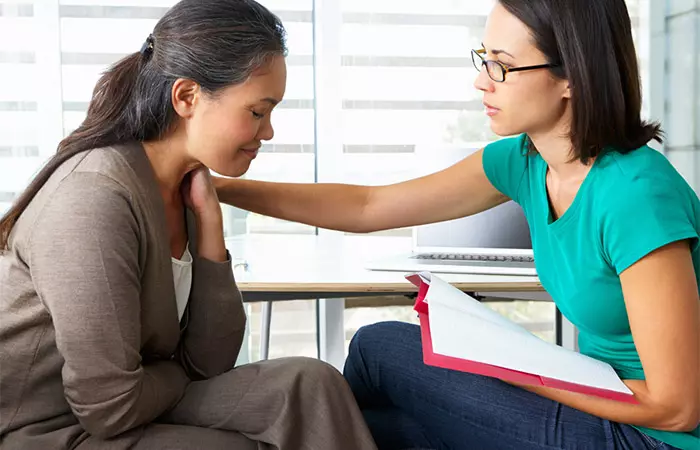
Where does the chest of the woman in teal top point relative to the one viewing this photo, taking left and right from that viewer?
facing the viewer and to the left of the viewer

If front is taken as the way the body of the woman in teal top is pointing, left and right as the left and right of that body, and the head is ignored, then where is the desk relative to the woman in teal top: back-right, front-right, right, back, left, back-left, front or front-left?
right

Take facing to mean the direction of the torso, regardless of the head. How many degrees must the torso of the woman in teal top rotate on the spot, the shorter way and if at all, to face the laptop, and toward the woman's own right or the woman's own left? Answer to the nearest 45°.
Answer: approximately 135° to the woman's own right

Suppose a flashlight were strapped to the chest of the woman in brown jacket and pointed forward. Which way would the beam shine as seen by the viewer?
to the viewer's right

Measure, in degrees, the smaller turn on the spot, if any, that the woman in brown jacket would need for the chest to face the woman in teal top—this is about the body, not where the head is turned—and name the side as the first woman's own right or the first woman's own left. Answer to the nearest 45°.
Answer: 0° — they already face them

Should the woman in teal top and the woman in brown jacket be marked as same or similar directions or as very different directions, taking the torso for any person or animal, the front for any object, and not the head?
very different directions

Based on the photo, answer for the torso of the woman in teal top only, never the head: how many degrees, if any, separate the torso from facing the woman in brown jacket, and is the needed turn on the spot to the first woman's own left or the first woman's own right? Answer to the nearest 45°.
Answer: approximately 45° to the first woman's own right

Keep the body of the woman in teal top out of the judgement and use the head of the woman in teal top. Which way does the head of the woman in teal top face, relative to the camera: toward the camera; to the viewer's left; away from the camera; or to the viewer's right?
to the viewer's left

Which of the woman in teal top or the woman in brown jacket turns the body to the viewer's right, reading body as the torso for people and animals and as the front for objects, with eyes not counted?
the woman in brown jacket

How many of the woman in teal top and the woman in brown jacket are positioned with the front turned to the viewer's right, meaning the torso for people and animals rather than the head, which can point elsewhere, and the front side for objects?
1

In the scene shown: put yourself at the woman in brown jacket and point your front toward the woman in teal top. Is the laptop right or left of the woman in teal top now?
left

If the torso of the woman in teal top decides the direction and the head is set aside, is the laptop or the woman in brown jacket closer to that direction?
the woman in brown jacket
